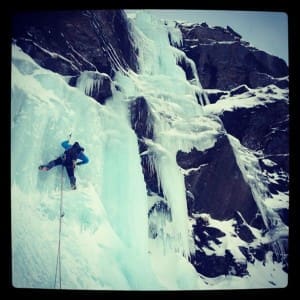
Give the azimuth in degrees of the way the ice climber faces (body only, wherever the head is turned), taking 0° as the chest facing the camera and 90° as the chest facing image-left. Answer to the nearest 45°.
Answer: approximately 180°
